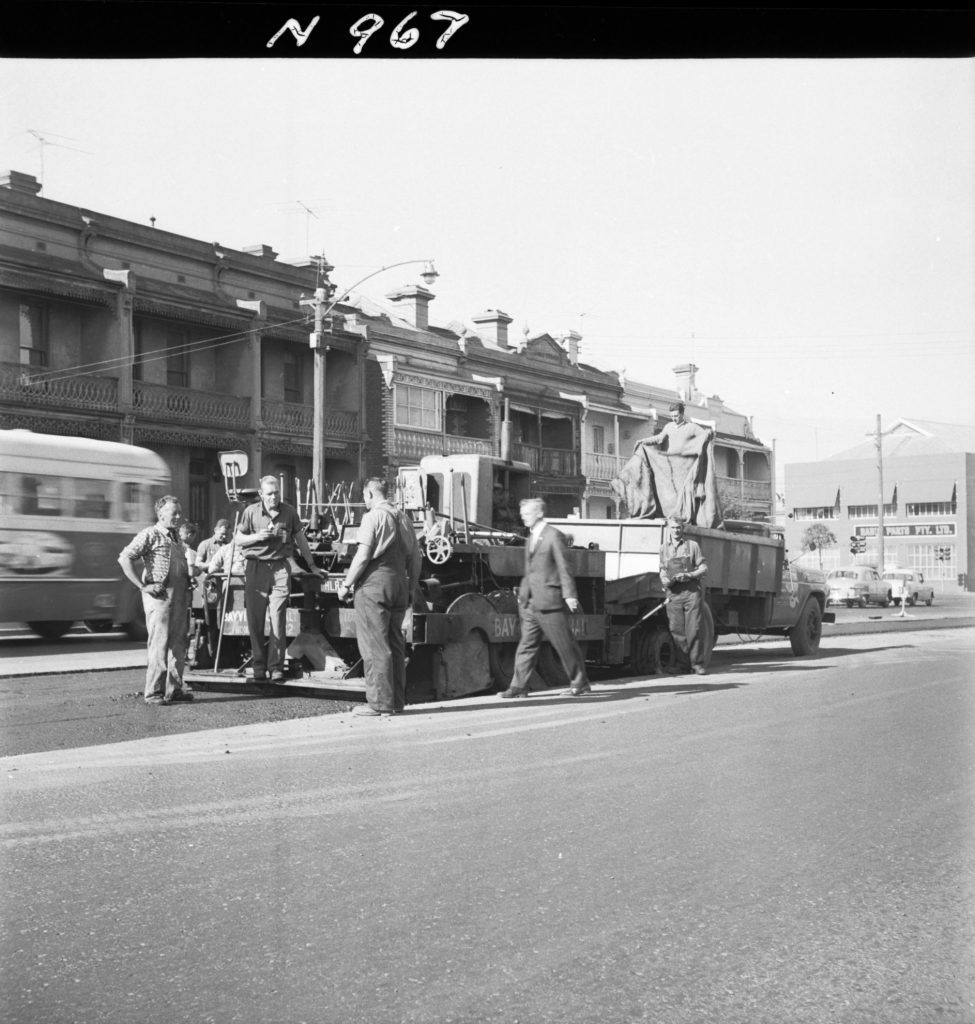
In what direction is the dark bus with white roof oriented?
to the viewer's right

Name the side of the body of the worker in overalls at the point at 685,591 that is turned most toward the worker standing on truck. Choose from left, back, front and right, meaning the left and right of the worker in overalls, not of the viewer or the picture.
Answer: back

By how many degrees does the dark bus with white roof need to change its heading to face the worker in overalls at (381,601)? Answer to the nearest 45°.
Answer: approximately 90° to its right

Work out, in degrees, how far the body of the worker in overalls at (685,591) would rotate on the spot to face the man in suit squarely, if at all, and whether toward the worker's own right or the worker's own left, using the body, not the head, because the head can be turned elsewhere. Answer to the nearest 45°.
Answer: approximately 45° to the worker's own right

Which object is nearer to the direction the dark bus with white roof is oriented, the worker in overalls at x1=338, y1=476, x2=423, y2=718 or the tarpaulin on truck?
the tarpaulin on truck

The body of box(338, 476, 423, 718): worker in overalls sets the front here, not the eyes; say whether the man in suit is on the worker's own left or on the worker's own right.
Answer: on the worker's own right

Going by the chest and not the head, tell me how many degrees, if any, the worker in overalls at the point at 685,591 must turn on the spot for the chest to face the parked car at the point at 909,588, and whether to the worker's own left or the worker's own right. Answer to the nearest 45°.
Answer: approximately 180°
